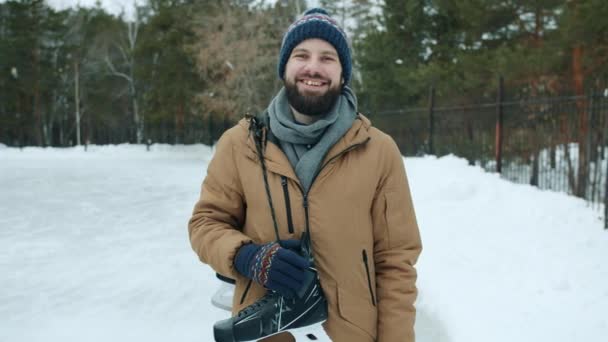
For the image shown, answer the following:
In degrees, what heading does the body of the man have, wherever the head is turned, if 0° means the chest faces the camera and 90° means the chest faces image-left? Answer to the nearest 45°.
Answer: approximately 0°

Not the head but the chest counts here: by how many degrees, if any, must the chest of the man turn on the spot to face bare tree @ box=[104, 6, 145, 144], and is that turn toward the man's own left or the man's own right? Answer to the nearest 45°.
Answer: approximately 180°

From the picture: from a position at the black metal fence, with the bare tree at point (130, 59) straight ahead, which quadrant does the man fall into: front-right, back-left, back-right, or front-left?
back-left

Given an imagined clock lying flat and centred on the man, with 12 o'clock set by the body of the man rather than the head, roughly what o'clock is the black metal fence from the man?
The black metal fence is roughly at 7 o'clock from the man.
